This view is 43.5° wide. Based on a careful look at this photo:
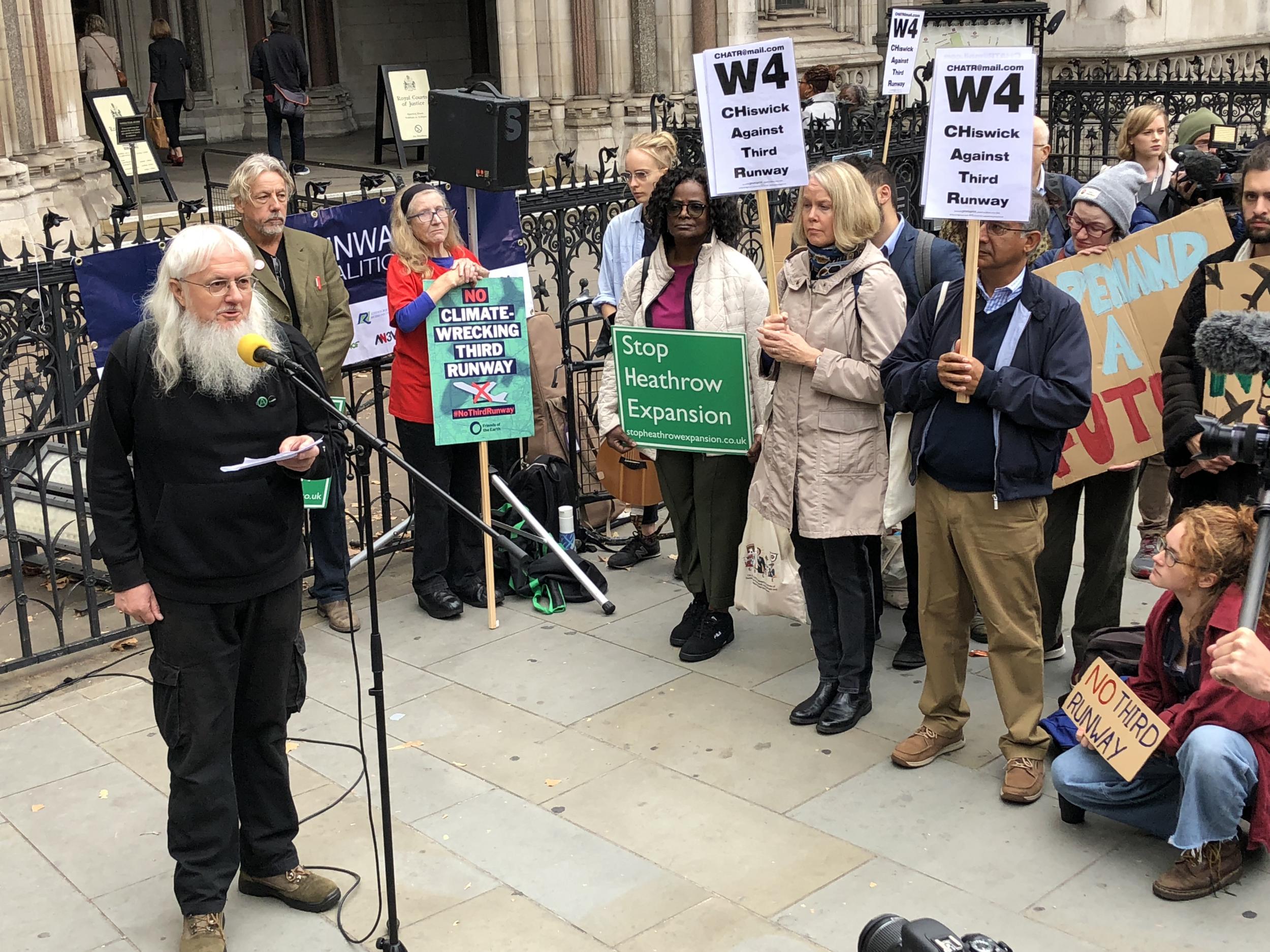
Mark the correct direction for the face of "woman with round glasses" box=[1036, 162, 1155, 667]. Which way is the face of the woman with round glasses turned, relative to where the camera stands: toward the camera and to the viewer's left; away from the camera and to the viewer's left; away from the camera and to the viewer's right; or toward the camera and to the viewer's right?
toward the camera and to the viewer's left

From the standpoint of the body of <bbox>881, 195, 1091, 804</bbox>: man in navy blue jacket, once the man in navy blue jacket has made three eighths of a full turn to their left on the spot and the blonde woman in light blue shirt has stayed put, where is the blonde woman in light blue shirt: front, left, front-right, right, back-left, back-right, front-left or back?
back-left

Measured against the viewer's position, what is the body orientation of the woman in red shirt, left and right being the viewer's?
facing the viewer and to the right of the viewer

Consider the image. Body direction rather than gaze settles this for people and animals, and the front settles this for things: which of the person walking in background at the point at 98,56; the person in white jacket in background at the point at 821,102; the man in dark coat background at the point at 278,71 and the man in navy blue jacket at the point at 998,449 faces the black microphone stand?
the man in navy blue jacket

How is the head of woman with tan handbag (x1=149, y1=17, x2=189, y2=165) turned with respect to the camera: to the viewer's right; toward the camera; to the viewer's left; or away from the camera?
away from the camera

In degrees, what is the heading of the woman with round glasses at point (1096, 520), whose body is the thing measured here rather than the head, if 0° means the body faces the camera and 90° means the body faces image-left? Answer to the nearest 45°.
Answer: approximately 45°

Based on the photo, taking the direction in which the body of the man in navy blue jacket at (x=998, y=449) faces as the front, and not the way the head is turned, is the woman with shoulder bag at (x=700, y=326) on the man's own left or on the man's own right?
on the man's own right

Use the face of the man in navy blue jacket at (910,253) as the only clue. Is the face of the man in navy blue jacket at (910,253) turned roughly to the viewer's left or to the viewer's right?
to the viewer's left

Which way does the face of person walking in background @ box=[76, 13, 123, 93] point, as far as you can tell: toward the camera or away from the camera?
away from the camera

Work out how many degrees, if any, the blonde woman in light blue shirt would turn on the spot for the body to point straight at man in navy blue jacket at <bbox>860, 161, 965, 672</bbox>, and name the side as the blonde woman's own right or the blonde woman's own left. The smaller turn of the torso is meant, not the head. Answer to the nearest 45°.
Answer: approximately 90° to the blonde woman's own left
